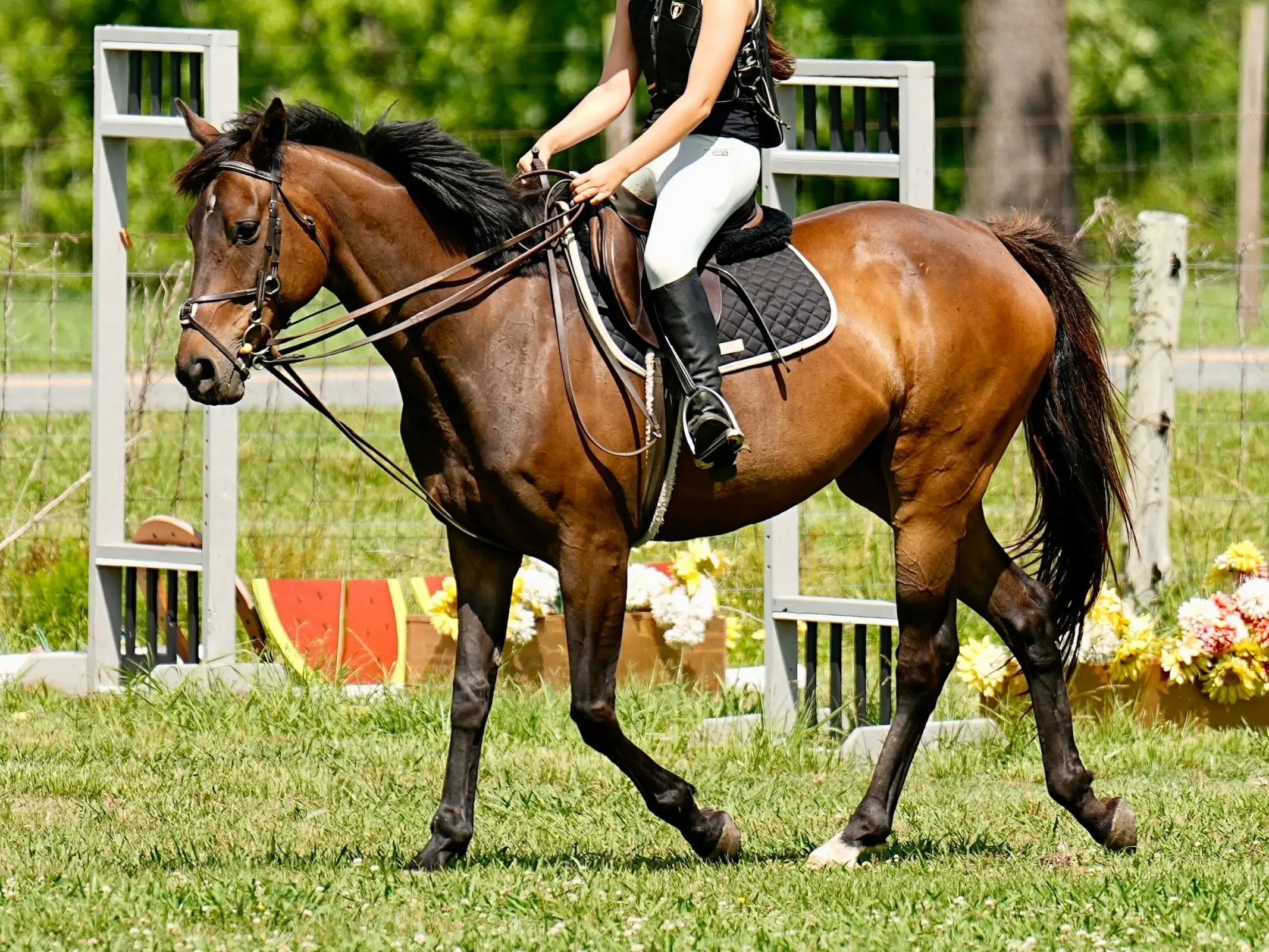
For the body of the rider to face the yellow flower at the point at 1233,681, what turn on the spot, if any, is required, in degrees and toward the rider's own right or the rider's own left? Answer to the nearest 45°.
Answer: approximately 180°

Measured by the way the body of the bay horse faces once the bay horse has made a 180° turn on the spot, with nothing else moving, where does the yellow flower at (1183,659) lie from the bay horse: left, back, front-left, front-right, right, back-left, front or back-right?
front-left

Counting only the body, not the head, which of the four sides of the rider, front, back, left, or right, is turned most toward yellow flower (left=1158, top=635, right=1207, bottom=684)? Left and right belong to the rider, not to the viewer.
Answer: back

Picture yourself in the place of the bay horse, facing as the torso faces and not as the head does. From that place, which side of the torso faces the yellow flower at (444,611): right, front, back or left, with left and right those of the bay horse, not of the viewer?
right

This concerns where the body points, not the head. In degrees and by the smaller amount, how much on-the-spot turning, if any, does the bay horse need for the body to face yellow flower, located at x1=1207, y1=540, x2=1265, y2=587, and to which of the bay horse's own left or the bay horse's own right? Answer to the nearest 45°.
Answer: approximately 135° to the bay horse's own right

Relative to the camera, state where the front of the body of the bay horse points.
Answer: to the viewer's left

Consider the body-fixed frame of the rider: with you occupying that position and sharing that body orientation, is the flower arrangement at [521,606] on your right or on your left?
on your right

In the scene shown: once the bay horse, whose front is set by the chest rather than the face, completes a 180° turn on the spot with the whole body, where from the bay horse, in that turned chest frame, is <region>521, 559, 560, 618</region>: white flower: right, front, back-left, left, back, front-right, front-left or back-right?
left

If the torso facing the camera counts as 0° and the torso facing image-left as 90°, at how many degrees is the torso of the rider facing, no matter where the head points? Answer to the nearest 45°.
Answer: approximately 45°

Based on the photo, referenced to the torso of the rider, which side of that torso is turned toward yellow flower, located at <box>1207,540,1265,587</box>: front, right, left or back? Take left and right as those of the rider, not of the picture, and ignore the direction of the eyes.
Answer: back

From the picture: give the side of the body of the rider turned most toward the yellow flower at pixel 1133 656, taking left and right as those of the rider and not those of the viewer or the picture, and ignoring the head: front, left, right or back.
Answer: back

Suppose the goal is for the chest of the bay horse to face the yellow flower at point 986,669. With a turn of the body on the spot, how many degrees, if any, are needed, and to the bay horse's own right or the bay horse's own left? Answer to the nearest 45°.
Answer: approximately 135° to the bay horse's own right

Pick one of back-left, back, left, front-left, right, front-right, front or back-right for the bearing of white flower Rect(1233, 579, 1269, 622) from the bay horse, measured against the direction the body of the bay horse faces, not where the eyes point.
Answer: back-right
